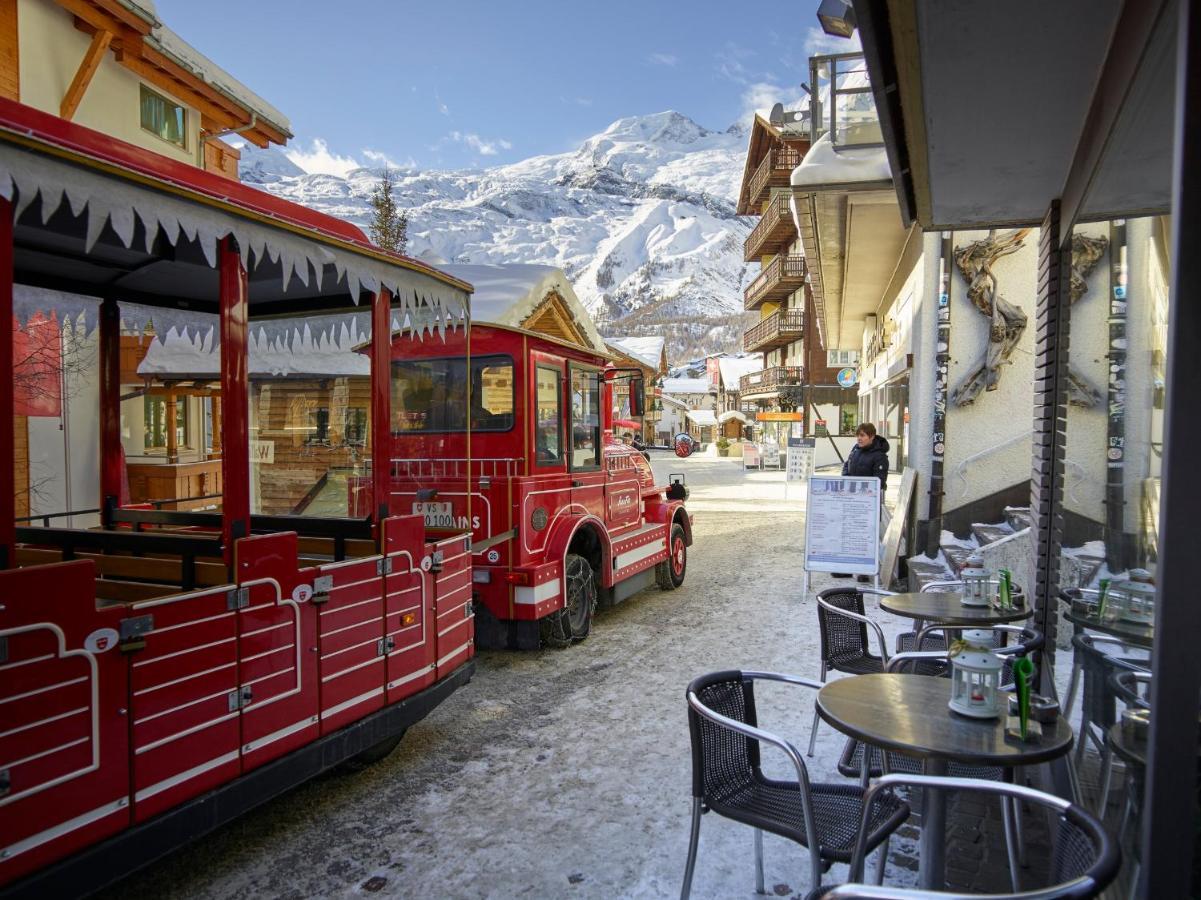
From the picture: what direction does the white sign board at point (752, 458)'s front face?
toward the camera

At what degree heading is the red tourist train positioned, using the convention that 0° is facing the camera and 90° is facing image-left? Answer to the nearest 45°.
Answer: approximately 225°

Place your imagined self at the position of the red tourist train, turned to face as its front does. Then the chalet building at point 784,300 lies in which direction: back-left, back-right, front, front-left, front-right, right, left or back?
front

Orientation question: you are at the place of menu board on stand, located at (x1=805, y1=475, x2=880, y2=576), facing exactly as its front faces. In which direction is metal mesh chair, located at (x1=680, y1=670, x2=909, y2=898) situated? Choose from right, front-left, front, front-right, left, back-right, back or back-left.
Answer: front

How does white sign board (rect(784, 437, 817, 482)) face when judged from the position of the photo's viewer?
facing the viewer

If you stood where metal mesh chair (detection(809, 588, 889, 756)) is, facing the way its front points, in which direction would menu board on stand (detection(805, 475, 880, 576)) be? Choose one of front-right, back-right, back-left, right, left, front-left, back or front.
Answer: back-left

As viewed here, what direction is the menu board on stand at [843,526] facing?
toward the camera

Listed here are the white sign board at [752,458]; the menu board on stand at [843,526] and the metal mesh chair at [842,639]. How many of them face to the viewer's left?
0

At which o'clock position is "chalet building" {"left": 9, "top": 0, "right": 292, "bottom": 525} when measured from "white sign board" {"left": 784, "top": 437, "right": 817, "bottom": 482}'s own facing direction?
The chalet building is roughly at 1 o'clock from the white sign board.

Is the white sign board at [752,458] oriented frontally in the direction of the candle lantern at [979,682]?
yes

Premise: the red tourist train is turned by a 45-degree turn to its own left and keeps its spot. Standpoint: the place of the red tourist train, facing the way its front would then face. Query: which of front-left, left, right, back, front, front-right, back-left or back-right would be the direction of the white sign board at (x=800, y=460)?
front-right
